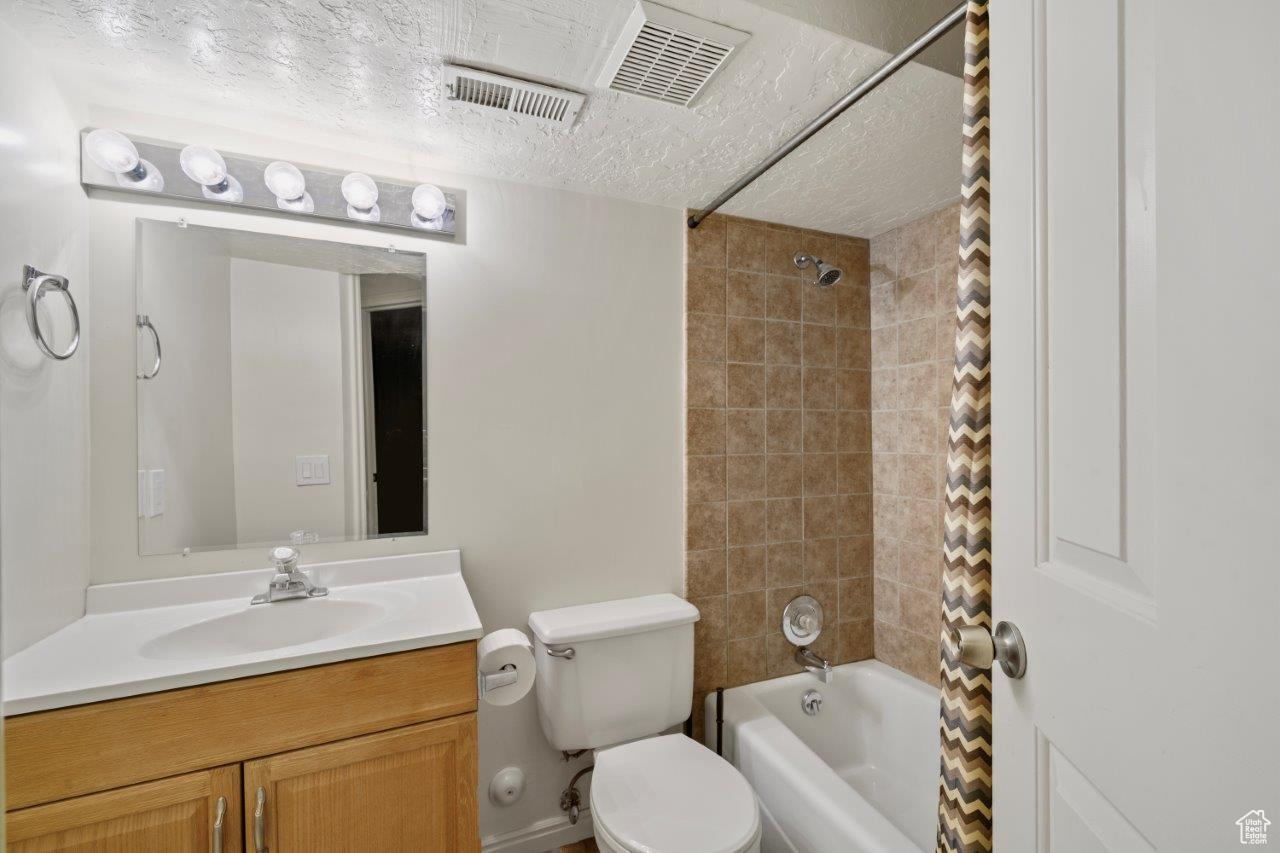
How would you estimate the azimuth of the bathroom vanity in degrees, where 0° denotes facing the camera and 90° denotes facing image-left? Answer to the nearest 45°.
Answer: approximately 315°

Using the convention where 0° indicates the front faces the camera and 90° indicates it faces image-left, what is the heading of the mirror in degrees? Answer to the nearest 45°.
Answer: approximately 315°
